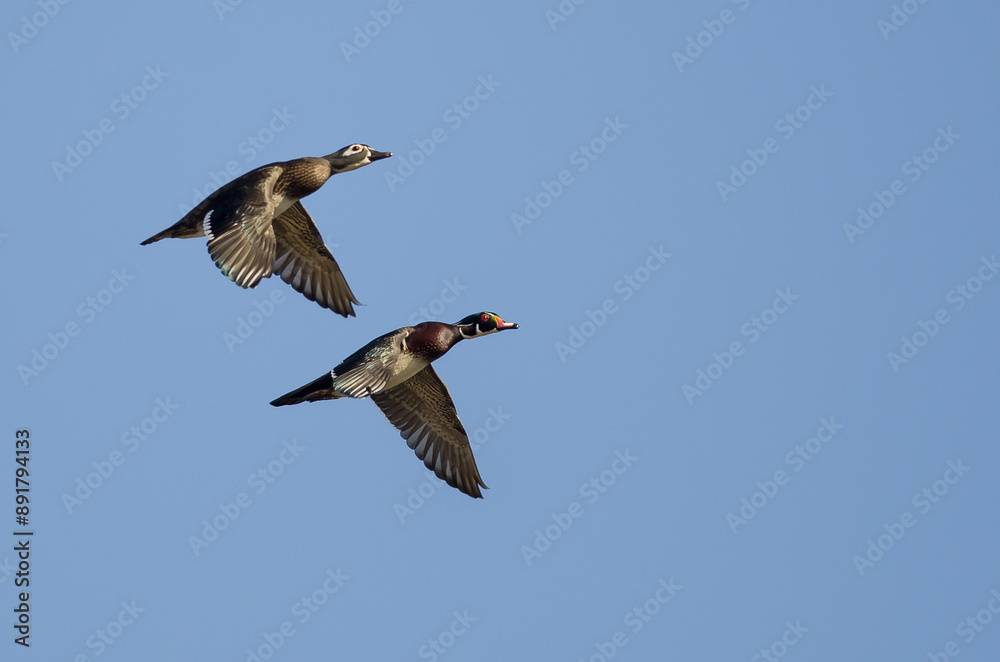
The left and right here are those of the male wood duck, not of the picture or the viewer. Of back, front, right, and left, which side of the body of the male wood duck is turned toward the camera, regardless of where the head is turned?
right

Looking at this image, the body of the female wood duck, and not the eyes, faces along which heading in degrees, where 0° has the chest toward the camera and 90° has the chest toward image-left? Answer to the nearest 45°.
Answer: approximately 270°

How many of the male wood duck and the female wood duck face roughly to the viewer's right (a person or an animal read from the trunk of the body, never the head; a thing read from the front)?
2

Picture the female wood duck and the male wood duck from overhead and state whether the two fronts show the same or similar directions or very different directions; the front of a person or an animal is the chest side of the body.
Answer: same or similar directions
